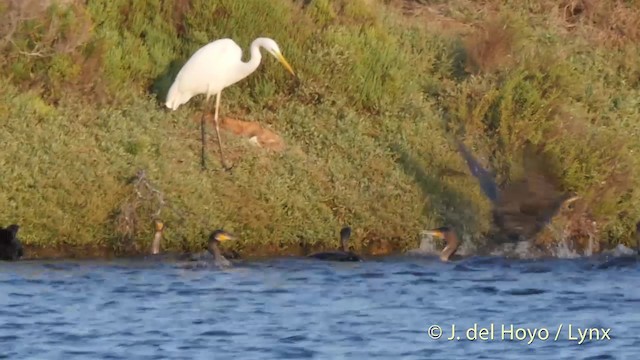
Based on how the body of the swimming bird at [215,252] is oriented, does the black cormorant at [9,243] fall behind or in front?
behind

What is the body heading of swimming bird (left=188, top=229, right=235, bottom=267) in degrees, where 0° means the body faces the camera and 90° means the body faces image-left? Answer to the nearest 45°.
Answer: approximately 270°

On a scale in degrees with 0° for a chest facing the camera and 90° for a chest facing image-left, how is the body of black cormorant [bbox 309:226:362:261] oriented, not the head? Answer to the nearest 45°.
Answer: approximately 270°

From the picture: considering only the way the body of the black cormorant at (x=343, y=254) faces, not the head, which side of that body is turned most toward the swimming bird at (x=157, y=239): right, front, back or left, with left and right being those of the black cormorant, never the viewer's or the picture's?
back

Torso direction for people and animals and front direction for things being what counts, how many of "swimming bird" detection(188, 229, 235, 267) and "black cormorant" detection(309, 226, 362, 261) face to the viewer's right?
2
